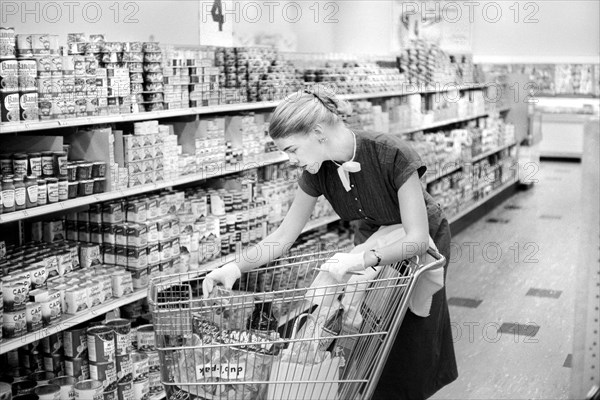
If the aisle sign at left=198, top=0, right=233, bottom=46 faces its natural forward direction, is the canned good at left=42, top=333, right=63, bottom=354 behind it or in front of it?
in front

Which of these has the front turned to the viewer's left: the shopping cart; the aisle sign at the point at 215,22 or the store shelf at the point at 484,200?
the shopping cart

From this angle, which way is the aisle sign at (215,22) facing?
toward the camera

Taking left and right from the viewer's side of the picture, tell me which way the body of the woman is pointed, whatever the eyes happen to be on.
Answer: facing the viewer and to the left of the viewer

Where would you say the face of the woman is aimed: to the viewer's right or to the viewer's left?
to the viewer's left

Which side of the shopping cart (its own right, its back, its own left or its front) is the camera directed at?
left
